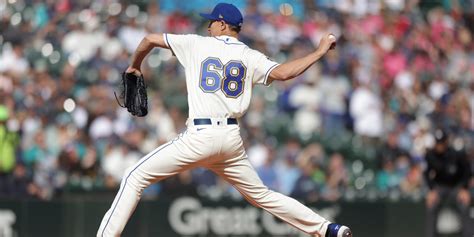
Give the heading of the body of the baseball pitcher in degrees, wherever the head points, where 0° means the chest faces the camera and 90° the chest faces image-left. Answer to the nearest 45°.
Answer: approximately 180°

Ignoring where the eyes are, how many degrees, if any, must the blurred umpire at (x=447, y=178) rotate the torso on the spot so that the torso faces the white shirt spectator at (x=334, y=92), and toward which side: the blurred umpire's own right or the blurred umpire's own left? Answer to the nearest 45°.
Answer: approximately 135° to the blurred umpire's own right

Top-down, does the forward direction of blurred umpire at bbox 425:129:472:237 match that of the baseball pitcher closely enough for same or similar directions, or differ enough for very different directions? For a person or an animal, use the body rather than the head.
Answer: very different directions

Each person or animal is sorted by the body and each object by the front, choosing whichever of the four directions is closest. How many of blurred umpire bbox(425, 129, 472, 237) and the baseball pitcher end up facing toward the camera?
1

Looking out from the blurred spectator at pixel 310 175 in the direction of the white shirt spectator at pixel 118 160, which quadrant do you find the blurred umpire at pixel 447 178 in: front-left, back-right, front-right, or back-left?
back-left

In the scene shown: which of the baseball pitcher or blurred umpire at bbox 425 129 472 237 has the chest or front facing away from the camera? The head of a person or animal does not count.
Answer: the baseball pitcher

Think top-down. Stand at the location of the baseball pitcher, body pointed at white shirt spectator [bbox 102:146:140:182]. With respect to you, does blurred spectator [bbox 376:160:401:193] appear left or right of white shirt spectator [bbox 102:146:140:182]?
right
